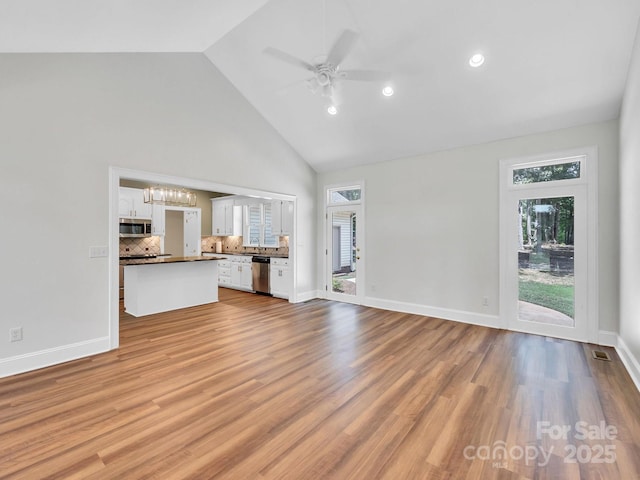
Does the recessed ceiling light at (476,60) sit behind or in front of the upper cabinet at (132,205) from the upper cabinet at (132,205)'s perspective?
in front

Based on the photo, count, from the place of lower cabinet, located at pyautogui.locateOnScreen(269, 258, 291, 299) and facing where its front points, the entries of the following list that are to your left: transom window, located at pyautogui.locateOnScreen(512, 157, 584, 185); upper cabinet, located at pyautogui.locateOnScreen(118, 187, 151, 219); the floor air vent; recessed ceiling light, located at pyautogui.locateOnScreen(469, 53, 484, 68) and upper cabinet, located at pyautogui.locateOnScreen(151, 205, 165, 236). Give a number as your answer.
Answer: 3

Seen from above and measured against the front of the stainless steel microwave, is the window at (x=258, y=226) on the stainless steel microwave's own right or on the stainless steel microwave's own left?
on the stainless steel microwave's own left

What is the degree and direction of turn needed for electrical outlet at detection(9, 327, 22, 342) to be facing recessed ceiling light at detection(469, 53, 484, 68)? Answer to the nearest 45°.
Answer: approximately 45° to its left

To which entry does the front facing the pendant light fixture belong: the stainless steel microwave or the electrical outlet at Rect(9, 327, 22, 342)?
the stainless steel microwave

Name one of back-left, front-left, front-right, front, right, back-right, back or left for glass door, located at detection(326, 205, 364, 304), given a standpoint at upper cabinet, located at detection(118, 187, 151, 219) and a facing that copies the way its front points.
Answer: front-left

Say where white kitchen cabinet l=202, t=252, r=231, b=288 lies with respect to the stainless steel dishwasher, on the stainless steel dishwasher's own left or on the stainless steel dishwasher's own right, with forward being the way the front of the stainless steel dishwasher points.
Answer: on the stainless steel dishwasher's own right

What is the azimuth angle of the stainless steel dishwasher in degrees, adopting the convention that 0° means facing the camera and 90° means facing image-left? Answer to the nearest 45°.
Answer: approximately 45°

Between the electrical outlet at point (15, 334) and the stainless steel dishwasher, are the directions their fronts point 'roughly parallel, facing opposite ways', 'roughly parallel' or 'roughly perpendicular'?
roughly perpendicular
